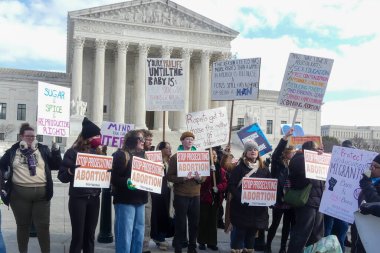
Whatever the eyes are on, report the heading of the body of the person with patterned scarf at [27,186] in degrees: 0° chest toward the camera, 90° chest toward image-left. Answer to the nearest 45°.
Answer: approximately 0°
